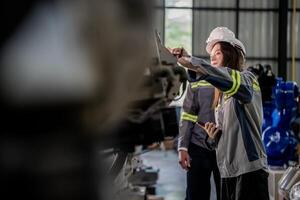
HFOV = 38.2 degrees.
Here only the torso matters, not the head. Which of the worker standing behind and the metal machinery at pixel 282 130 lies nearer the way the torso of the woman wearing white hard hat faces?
the worker standing behind

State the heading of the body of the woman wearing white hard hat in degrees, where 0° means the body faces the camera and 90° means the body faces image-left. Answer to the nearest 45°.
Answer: approximately 90°

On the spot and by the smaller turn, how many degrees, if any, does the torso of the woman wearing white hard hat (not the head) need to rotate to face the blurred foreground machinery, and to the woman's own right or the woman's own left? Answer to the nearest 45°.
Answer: approximately 90° to the woman's own left

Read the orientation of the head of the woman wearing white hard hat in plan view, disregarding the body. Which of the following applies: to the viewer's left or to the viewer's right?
to the viewer's left

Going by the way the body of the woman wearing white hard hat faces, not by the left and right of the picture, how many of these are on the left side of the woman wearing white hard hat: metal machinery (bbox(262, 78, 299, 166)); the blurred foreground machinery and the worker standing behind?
1
